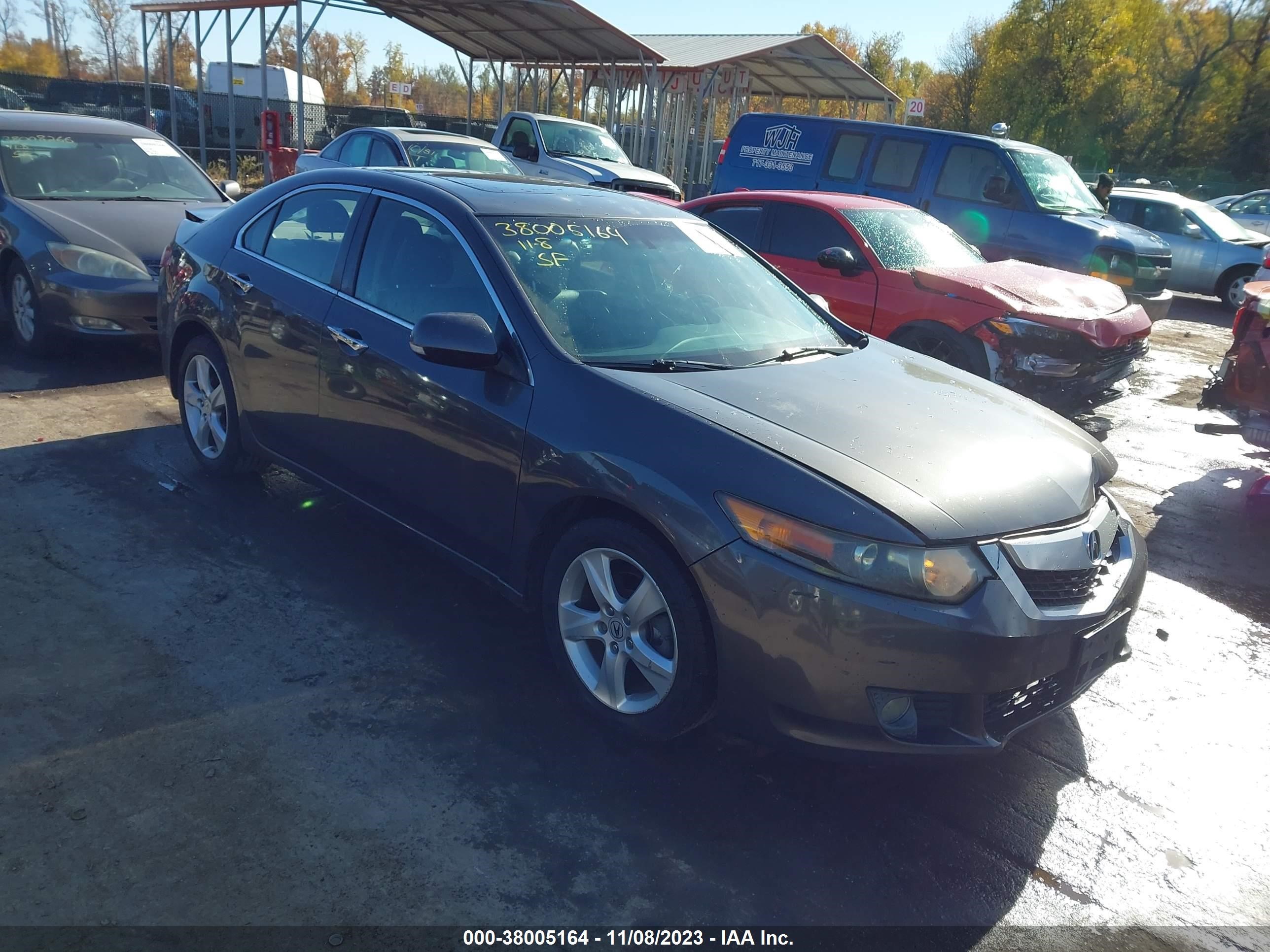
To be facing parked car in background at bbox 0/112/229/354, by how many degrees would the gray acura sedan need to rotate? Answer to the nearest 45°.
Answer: approximately 180°

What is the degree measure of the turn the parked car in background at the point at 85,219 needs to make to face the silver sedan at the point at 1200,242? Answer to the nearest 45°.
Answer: approximately 45° to its left

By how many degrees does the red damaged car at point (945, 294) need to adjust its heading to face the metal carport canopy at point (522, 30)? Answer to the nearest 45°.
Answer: approximately 180°

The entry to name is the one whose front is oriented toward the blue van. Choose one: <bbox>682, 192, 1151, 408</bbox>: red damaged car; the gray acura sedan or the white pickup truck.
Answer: the white pickup truck

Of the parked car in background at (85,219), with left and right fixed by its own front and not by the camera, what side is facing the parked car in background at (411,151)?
left

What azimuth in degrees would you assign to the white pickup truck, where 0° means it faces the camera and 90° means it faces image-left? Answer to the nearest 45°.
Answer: approximately 315°

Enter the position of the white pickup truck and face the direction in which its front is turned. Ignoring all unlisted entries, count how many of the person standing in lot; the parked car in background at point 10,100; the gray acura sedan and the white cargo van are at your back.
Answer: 2

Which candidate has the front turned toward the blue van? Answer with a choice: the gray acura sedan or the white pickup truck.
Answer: the white pickup truck

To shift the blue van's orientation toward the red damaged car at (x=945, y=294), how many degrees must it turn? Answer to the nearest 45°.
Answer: approximately 45° to its right

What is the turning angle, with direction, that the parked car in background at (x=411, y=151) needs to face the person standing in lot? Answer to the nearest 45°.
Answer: approximately 45° to its left

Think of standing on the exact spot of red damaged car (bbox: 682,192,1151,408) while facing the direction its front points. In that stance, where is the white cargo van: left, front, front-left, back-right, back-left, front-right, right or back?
back

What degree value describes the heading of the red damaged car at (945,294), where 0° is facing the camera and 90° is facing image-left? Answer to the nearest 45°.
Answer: approximately 315°
